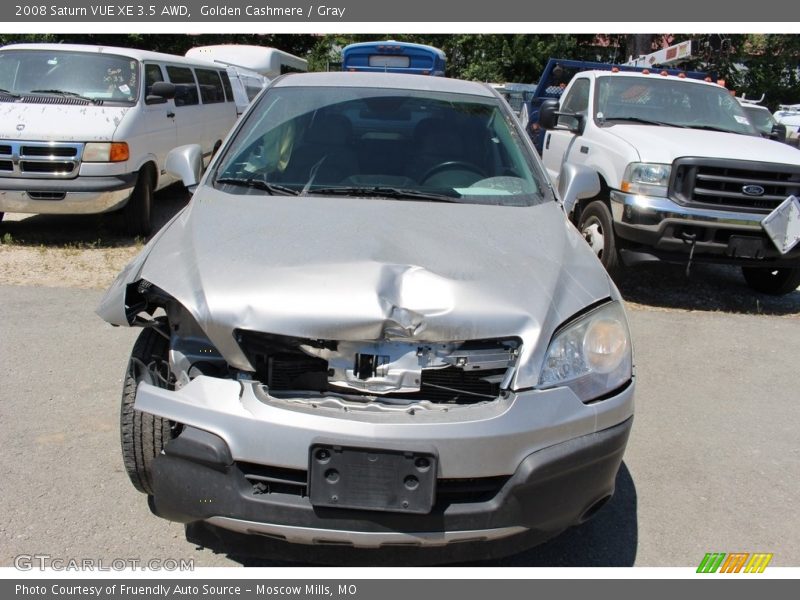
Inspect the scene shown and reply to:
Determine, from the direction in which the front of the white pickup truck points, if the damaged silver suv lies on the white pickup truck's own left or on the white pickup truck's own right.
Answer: on the white pickup truck's own right

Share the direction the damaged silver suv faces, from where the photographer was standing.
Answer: facing the viewer

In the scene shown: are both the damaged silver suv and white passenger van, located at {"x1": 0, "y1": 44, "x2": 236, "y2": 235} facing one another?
no

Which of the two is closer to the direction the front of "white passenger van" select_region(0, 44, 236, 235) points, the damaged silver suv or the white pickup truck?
the damaged silver suv

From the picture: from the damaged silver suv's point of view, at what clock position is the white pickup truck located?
The white pickup truck is roughly at 7 o'clock from the damaged silver suv.

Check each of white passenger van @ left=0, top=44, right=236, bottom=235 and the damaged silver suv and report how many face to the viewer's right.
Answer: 0

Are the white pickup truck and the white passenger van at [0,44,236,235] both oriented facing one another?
no

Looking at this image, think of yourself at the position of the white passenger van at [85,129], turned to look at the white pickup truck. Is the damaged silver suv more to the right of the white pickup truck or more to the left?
right

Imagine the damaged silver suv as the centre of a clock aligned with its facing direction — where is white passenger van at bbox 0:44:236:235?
The white passenger van is roughly at 5 o'clock from the damaged silver suv.

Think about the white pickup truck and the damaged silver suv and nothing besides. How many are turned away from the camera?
0

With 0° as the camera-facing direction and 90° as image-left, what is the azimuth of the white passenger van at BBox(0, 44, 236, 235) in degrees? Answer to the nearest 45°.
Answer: approximately 45°

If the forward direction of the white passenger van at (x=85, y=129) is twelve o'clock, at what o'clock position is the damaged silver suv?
The damaged silver suv is roughly at 10 o'clock from the white passenger van.

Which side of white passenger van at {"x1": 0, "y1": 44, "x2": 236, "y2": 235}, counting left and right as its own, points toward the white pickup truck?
left

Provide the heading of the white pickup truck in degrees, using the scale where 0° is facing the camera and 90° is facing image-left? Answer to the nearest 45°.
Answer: approximately 315°

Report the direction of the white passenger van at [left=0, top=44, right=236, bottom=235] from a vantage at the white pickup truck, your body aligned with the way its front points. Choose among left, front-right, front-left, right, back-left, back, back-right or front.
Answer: back-right

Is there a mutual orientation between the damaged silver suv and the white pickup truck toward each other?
no
